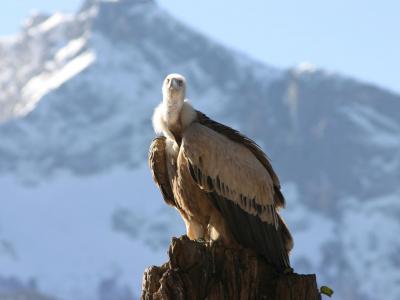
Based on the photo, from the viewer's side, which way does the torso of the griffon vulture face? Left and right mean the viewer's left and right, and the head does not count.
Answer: facing the viewer and to the left of the viewer
